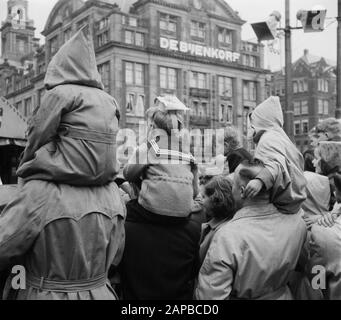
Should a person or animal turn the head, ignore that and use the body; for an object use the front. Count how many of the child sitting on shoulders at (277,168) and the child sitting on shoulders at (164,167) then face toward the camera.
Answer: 0

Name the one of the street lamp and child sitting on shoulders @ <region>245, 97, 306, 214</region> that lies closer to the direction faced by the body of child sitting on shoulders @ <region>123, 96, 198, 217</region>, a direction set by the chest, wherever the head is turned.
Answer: the street lamp

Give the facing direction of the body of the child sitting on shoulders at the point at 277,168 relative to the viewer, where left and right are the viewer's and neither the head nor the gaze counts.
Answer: facing away from the viewer and to the left of the viewer

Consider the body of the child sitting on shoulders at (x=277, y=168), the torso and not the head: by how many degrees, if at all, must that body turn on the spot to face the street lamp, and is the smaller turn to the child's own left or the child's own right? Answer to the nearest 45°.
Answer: approximately 45° to the child's own right

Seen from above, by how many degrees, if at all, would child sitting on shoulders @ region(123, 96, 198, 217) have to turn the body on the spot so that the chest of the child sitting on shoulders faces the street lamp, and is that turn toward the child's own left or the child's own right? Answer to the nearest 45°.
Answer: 0° — they already face it

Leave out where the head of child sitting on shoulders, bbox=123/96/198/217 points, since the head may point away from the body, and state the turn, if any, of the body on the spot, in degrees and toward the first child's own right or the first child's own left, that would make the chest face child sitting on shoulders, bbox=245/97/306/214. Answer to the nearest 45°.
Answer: approximately 90° to the first child's own right

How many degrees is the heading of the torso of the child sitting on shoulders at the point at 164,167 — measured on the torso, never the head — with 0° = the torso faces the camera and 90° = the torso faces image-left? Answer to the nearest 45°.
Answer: approximately 180°

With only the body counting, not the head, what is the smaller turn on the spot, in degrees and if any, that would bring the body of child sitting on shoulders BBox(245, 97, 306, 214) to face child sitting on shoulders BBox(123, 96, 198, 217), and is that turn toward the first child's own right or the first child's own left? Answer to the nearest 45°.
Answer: approximately 45° to the first child's own left
